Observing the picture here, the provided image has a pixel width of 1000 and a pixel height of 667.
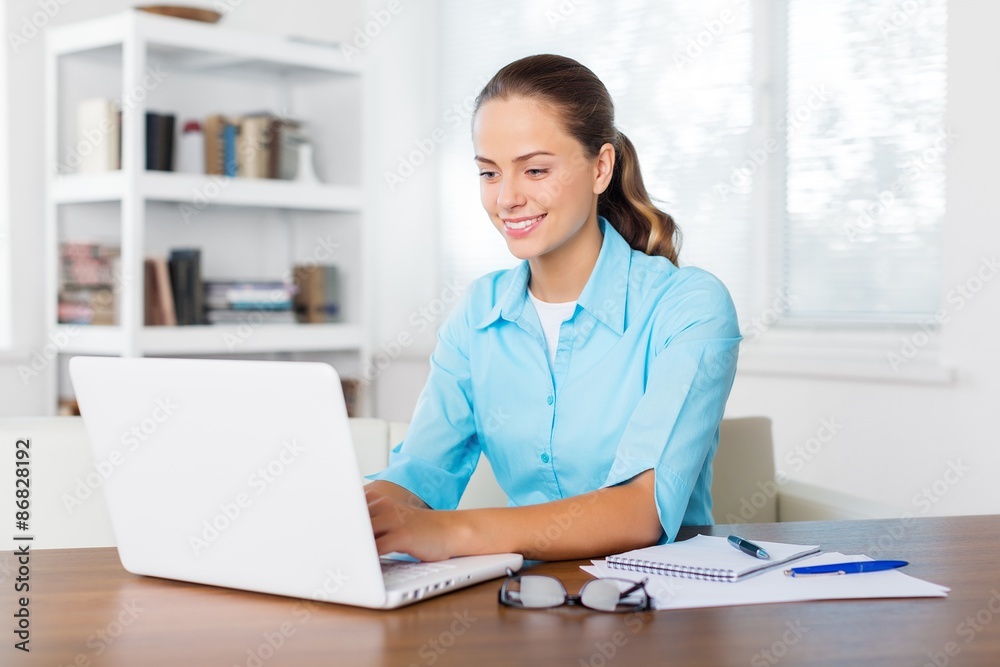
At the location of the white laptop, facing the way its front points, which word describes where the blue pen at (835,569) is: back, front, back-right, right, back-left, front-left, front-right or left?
front-right

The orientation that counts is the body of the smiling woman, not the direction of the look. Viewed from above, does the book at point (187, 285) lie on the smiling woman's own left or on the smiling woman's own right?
on the smiling woman's own right

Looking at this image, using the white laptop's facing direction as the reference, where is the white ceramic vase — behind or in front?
in front

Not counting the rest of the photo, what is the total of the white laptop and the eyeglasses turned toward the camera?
1

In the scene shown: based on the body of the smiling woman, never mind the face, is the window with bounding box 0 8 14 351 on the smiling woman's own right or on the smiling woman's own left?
on the smiling woman's own right

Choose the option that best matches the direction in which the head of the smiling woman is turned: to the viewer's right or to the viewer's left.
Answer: to the viewer's left

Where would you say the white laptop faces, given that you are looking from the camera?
facing away from the viewer and to the right of the viewer

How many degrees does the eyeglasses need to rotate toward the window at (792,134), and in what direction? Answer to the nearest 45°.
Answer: approximately 180°

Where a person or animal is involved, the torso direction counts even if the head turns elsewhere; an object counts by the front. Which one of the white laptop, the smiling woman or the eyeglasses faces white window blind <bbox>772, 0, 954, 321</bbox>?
the white laptop

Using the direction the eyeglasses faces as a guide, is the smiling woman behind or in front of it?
behind

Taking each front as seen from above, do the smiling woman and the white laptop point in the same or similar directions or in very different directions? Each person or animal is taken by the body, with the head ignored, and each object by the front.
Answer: very different directions

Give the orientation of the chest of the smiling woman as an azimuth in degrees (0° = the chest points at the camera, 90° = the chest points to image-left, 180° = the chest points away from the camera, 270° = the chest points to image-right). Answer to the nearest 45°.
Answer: approximately 45°
